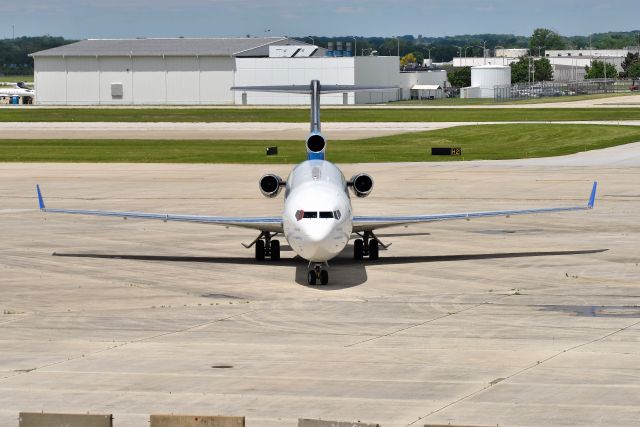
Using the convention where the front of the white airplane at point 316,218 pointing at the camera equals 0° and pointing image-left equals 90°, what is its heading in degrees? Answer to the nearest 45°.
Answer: approximately 0°
